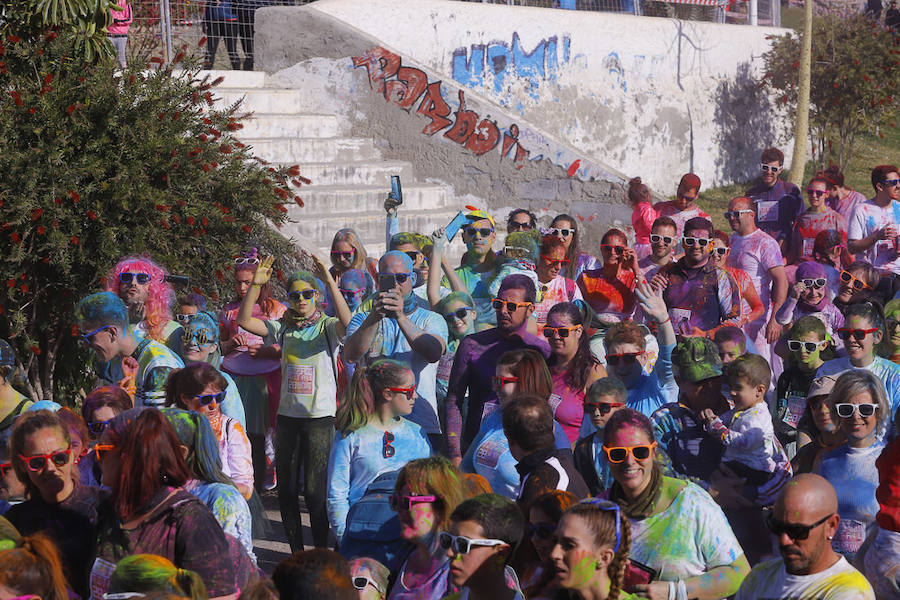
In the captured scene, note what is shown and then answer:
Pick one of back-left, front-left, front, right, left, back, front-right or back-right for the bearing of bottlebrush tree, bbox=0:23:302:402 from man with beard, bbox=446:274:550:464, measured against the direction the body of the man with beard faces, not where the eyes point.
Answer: back-right

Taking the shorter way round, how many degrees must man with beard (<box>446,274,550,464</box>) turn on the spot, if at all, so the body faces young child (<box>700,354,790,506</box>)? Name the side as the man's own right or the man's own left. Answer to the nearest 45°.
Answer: approximately 45° to the man's own left

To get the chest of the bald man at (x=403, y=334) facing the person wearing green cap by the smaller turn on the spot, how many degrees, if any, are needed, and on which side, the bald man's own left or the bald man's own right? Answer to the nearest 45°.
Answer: approximately 45° to the bald man's own left

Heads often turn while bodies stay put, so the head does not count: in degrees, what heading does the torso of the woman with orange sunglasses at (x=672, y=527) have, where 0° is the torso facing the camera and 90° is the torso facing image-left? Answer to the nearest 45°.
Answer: approximately 45°

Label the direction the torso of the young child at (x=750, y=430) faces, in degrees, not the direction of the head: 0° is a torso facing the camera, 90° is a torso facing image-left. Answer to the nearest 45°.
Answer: approximately 90°

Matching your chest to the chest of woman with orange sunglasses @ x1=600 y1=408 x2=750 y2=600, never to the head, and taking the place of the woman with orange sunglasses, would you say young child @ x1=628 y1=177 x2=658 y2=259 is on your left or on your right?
on your right

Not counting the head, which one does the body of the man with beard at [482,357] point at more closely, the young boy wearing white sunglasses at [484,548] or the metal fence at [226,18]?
the young boy wearing white sunglasses

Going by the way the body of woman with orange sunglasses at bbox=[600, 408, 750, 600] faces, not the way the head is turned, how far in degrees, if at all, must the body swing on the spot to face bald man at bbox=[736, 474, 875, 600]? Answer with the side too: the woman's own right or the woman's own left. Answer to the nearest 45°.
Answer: approximately 90° to the woman's own left

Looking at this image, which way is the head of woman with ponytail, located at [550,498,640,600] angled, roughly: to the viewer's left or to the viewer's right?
to the viewer's left

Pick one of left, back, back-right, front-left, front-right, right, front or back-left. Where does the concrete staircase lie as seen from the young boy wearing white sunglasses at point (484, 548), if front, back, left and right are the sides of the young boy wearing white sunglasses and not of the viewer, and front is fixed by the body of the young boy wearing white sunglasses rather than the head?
back-right
